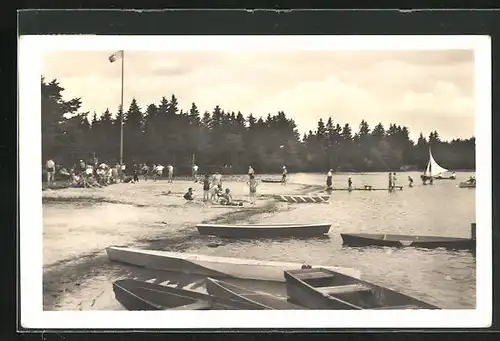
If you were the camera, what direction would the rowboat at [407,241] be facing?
facing to the left of the viewer

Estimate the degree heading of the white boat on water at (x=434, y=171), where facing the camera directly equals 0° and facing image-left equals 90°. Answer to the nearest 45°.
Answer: approximately 90°

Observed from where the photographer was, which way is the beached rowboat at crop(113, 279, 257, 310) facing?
facing to the left of the viewer
